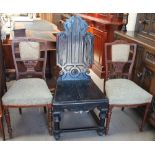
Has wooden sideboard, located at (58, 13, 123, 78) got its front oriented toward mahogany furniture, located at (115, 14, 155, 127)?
no

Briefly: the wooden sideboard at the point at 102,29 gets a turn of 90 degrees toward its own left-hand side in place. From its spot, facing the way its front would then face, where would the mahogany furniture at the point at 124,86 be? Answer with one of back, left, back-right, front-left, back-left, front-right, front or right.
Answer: front-right

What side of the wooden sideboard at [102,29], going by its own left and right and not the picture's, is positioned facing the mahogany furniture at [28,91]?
front

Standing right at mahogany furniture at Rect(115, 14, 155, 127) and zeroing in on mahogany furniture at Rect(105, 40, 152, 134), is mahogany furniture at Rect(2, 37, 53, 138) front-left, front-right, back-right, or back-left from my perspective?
front-right

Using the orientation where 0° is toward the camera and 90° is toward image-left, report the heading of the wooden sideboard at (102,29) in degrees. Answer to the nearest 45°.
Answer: approximately 45°
